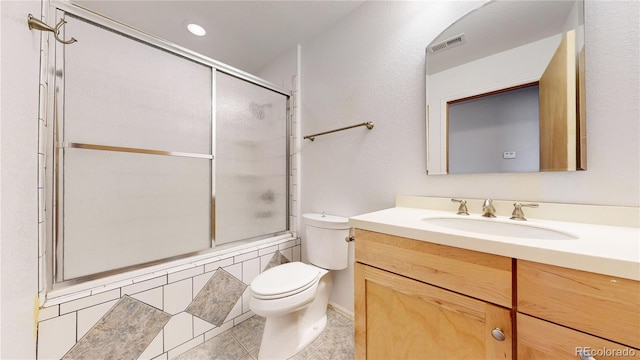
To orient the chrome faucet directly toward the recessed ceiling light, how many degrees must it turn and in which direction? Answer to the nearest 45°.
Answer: approximately 90° to its right

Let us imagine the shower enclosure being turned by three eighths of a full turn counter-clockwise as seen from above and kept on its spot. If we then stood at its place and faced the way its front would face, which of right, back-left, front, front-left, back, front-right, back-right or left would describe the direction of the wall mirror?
back-right

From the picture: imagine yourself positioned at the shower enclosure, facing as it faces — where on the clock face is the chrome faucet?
The chrome faucet is roughly at 12 o'clock from the shower enclosure.

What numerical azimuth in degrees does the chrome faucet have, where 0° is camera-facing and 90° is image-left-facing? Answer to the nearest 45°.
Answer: approximately 0°

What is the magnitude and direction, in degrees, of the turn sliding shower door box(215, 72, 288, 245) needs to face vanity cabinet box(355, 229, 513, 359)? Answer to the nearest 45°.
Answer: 0° — it already faces it

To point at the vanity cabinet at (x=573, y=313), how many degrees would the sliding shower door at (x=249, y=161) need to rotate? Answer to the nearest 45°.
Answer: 0° — it already faces it

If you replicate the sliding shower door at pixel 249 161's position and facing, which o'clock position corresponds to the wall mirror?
The wall mirror is roughly at 12 o'clock from the sliding shower door.

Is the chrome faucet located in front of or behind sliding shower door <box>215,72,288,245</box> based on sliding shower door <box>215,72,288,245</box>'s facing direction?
in front

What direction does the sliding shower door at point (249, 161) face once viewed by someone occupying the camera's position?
facing the viewer and to the right of the viewer

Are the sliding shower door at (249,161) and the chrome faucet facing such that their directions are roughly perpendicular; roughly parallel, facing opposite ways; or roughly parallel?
roughly perpendicular
